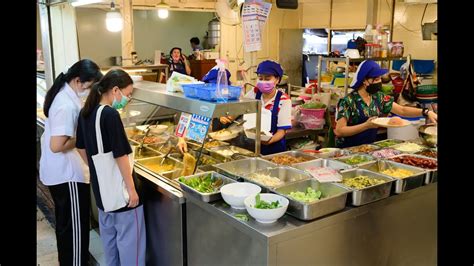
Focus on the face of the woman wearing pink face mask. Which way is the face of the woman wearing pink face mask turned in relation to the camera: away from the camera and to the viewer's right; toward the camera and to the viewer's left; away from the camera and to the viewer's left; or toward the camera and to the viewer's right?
toward the camera and to the viewer's left

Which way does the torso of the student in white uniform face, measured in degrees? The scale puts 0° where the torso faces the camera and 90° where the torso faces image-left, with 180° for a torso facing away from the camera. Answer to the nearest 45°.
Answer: approximately 270°

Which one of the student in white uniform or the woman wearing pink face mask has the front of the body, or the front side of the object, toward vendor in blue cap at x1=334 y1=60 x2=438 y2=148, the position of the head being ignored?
the student in white uniform

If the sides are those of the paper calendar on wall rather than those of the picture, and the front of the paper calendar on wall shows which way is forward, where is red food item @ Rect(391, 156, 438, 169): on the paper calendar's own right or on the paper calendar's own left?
on the paper calendar's own left

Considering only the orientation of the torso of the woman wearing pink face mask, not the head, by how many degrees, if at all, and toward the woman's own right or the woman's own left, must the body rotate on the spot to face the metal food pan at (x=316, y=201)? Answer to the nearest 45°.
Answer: approximately 45° to the woman's own left

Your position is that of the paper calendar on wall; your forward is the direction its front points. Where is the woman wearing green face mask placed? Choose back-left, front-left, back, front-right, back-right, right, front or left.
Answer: front-right

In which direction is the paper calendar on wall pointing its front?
toward the camera

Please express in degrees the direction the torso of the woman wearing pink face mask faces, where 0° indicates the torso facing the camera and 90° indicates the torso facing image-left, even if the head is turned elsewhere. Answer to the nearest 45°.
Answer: approximately 45°

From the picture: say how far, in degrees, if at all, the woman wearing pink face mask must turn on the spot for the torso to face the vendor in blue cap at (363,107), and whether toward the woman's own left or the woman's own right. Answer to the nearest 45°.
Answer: approximately 135° to the woman's own left

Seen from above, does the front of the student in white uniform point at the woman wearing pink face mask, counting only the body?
yes

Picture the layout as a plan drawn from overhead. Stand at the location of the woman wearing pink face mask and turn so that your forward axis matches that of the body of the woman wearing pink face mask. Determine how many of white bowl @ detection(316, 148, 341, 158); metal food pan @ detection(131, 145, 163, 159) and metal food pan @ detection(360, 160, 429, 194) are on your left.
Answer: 2

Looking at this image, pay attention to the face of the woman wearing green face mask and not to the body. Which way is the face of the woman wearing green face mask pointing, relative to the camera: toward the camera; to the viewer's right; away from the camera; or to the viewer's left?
to the viewer's right

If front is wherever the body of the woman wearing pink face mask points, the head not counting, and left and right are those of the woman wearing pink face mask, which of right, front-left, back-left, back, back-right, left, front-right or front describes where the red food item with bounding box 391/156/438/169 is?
left
